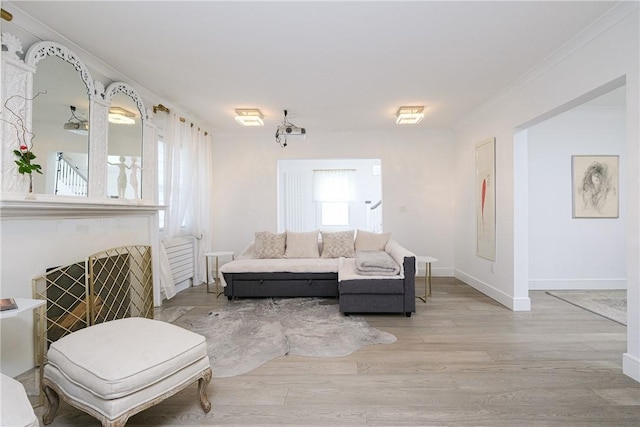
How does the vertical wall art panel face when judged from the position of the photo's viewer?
facing the viewer and to the left of the viewer

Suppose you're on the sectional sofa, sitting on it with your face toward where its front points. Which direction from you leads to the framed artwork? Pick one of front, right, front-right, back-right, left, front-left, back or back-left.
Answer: left

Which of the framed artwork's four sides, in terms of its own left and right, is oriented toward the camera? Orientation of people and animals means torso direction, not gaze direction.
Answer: front

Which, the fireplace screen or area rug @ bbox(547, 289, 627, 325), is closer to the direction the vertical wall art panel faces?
the fireplace screen

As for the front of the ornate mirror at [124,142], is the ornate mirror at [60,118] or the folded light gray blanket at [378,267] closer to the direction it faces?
the folded light gray blanket

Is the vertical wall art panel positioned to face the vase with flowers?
yes

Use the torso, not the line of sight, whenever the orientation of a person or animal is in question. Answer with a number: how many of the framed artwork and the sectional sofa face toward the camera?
2

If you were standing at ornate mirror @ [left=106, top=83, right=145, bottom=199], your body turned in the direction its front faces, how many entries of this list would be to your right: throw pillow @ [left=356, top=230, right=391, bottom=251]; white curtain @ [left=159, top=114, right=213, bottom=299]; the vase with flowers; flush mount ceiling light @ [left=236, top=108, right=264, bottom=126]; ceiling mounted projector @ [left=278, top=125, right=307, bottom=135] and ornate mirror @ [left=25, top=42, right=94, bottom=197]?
2

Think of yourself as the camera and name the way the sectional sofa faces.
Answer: facing the viewer

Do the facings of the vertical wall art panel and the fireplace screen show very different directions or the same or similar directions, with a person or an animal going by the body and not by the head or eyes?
very different directions

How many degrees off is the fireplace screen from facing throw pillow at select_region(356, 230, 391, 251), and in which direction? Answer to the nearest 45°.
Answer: approximately 45° to its left

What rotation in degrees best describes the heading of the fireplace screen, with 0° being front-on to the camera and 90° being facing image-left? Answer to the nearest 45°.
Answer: approximately 315°

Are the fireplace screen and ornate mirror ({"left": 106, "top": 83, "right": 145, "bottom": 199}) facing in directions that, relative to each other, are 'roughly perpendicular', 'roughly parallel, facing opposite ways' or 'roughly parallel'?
roughly parallel

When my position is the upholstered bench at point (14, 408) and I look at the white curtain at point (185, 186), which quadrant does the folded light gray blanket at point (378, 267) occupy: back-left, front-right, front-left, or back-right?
front-right

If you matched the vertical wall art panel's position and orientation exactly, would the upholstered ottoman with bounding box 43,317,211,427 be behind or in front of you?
in front
